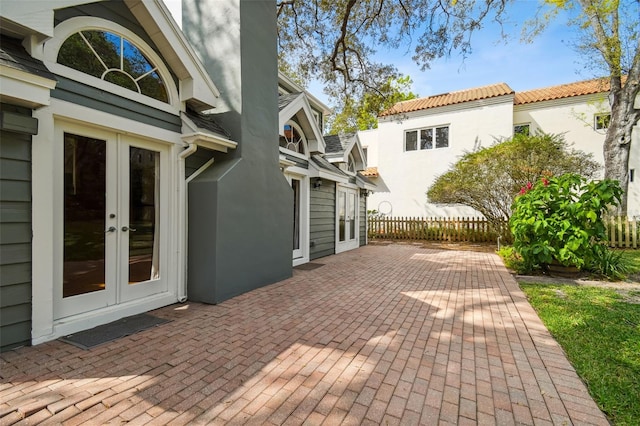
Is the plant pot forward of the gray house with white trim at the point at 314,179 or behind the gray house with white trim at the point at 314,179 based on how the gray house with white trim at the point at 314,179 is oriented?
forward

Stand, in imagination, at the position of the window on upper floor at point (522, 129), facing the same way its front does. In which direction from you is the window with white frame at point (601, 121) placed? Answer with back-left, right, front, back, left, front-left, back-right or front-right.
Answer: left

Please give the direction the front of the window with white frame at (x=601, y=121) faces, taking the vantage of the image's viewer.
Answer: facing the viewer

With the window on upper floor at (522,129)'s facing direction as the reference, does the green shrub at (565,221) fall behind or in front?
in front

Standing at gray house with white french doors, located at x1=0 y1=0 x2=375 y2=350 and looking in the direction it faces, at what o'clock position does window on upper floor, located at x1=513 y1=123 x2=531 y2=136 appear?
The window on upper floor is roughly at 10 o'clock from the gray house with white french doors.

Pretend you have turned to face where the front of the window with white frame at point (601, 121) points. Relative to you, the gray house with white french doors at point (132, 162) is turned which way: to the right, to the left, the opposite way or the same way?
to the left

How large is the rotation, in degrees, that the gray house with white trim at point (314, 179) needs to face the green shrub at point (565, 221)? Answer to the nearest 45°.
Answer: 0° — it already faces it

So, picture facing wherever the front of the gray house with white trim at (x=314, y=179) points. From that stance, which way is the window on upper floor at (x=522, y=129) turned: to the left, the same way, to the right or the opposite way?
to the right

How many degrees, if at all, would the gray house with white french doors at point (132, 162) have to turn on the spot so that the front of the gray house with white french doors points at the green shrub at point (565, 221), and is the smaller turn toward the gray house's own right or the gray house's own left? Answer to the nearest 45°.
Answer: approximately 45° to the gray house's own left

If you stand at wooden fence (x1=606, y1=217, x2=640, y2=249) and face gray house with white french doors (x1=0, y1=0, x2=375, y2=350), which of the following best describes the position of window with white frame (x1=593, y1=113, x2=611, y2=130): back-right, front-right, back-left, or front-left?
back-right

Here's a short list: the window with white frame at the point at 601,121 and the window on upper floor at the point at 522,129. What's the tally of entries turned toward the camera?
2

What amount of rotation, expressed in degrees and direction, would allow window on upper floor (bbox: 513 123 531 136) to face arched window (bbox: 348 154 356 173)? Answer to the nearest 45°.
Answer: approximately 45° to its right

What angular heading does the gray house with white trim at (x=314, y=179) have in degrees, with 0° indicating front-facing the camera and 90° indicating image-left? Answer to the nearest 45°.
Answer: approximately 315°

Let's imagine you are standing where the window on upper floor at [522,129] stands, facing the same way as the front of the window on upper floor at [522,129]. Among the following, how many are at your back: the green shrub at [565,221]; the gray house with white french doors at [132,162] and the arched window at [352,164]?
0
